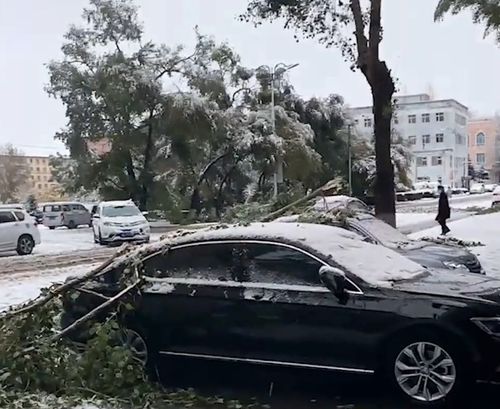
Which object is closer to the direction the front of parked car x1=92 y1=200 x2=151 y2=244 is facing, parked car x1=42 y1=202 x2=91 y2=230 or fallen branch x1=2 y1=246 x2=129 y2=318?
the fallen branch

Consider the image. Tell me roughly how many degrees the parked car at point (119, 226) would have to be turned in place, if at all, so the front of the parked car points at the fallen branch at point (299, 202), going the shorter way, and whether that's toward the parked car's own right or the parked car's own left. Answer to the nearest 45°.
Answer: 0° — it already faces it

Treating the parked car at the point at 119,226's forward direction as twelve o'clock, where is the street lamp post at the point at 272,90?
The street lamp post is roughly at 7 o'clock from the parked car.

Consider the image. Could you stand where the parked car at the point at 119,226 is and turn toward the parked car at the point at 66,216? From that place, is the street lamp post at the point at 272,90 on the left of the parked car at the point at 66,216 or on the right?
right

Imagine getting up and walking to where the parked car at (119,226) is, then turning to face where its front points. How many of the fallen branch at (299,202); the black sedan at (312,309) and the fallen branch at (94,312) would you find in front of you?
3

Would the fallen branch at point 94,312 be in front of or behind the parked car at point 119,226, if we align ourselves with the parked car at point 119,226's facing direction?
in front

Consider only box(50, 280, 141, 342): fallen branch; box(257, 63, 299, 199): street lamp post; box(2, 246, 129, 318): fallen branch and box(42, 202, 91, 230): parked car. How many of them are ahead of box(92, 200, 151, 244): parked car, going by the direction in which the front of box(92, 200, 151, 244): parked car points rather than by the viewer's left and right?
2

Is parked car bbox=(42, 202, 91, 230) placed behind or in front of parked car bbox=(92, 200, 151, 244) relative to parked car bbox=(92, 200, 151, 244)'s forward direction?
behind

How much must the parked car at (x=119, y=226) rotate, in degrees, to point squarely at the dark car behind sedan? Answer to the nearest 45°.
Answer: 0° — it already faces it

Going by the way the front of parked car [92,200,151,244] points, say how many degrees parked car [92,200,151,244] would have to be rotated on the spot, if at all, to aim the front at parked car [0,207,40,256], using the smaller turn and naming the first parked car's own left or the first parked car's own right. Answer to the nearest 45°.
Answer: approximately 45° to the first parked car's own right

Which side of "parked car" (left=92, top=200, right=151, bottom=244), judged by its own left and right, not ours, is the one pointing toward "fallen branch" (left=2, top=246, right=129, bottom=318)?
front

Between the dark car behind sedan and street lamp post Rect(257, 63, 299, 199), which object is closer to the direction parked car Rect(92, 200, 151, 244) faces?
the dark car behind sedan

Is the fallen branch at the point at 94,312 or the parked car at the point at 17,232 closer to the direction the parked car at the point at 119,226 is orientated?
the fallen branch

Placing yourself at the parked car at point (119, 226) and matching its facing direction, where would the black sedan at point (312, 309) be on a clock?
The black sedan is roughly at 12 o'clock from the parked car.

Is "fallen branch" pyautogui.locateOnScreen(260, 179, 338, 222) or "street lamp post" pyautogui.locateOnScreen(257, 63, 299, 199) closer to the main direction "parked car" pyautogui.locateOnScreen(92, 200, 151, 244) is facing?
the fallen branch

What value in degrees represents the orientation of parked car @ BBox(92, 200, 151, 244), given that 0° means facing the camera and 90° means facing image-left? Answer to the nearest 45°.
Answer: approximately 0°
